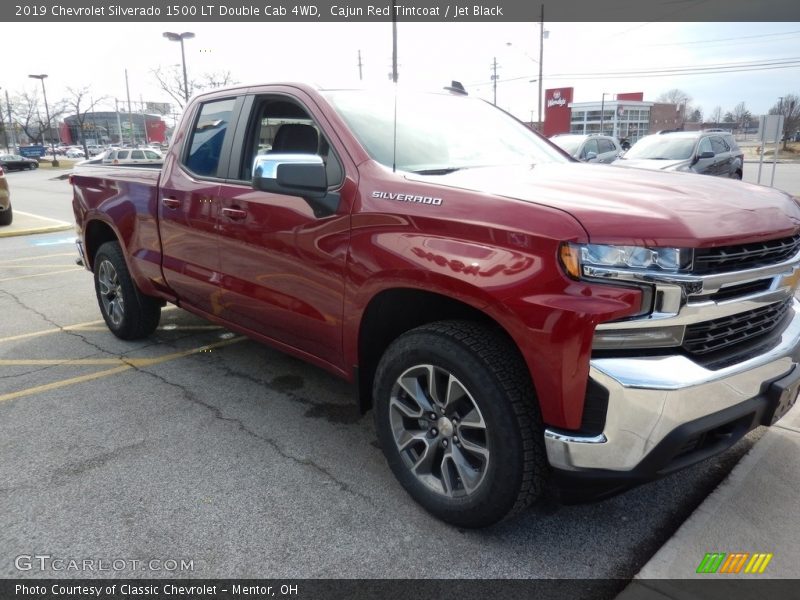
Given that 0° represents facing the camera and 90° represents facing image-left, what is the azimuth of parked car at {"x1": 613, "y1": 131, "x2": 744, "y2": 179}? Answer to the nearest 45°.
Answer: approximately 45°

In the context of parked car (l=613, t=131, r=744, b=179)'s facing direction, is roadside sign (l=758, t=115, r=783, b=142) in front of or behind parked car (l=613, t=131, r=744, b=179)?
behind

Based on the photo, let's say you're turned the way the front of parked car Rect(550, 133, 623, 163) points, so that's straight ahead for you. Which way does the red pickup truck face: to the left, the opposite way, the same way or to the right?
to the left

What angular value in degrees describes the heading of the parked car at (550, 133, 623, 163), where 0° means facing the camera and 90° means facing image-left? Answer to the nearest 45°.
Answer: approximately 45°

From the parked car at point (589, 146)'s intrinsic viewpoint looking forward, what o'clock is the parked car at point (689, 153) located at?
the parked car at point (689, 153) is roughly at 9 o'clock from the parked car at point (589, 146).

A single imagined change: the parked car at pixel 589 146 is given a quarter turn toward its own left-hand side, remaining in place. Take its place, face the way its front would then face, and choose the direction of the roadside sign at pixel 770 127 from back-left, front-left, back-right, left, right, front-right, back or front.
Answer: front-left

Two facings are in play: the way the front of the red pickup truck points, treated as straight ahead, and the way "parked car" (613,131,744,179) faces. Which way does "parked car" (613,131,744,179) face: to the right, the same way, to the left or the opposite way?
to the right

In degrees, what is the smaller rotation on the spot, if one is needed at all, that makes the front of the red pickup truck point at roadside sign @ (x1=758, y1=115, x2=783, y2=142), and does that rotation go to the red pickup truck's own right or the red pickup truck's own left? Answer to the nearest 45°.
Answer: approximately 90° to the red pickup truck's own left

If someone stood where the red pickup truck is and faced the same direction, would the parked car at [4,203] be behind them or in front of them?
behind
